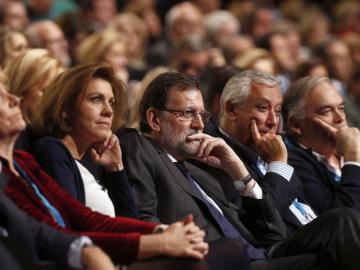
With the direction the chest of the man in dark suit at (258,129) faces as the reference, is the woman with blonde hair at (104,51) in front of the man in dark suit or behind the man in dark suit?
behind

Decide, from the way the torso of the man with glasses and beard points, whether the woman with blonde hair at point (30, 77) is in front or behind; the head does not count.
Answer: behind

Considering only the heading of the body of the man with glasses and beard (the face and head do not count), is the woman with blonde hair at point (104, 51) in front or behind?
behind

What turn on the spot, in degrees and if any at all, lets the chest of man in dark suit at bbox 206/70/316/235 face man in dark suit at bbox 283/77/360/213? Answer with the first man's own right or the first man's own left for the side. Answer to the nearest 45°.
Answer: approximately 90° to the first man's own left
